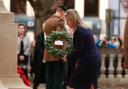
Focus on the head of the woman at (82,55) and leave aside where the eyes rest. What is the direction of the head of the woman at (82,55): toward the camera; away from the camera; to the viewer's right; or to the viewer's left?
to the viewer's left

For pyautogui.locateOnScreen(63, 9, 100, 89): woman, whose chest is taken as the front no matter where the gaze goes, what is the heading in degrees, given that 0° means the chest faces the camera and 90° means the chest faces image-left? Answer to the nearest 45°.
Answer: approximately 90°

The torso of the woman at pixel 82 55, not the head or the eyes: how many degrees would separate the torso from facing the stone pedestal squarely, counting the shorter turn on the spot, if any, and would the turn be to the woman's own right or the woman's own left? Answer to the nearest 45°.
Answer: approximately 45° to the woman's own left

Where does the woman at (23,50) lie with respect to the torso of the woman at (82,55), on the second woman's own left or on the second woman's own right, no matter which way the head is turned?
on the second woman's own right
